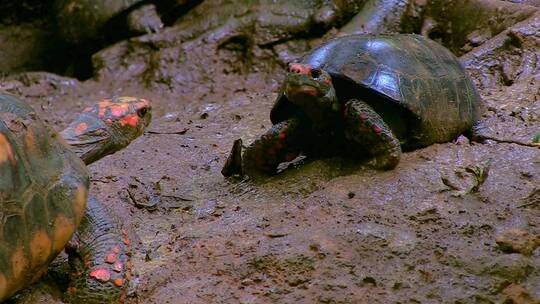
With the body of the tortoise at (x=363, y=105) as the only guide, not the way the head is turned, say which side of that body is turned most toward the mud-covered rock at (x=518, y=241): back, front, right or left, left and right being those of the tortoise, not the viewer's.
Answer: left

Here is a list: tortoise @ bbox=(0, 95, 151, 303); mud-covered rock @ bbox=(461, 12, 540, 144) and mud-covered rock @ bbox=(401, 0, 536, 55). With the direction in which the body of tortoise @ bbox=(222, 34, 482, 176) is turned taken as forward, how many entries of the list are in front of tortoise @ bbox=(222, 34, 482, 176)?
1

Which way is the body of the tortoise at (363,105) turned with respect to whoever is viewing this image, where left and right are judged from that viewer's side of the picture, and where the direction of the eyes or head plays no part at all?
facing the viewer and to the left of the viewer

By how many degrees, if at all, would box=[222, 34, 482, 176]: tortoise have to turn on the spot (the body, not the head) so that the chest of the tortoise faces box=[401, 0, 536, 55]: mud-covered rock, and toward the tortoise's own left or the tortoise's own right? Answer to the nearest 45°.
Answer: approximately 135° to the tortoise's own right

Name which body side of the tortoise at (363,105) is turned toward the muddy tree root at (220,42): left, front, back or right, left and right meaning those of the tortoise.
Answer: right

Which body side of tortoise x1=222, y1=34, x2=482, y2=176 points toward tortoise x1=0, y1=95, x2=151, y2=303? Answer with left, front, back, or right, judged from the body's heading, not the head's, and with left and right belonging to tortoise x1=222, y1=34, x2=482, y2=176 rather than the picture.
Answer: front

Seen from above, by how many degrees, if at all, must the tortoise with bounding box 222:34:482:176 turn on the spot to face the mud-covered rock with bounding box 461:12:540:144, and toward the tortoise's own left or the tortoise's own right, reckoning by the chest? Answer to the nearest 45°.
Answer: approximately 180°
